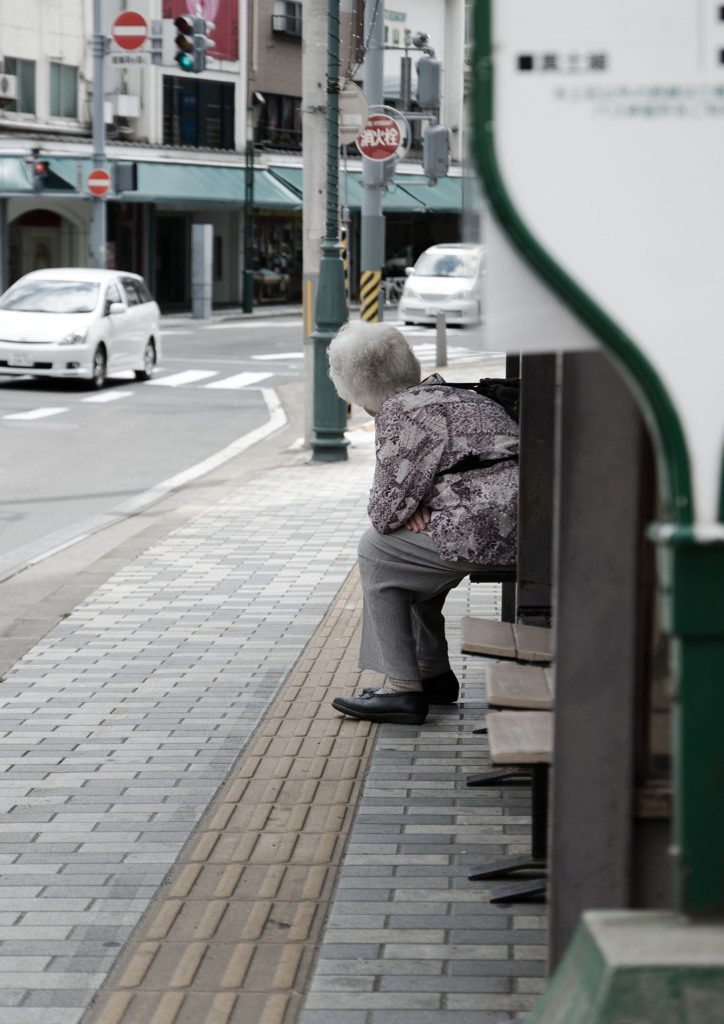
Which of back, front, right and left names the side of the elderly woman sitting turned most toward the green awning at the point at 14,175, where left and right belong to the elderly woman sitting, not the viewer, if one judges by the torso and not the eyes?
right

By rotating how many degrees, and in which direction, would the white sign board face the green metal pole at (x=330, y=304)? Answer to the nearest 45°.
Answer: approximately 180°

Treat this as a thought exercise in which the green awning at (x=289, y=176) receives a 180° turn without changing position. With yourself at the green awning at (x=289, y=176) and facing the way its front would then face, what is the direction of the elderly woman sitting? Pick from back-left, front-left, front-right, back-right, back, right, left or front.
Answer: back-right

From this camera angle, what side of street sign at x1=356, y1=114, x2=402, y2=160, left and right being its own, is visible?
front

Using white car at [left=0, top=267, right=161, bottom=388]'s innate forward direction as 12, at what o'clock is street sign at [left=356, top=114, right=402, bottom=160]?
The street sign is roughly at 9 o'clock from the white car.

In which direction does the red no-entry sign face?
toward the camera

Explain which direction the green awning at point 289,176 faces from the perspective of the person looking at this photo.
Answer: facing the viewer and to the left of the viewer

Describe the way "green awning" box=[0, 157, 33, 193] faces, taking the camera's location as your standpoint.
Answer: facing the viewer

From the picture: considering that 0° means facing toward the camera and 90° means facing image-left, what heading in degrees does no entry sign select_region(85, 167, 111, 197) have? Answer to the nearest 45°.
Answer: approximately 0°

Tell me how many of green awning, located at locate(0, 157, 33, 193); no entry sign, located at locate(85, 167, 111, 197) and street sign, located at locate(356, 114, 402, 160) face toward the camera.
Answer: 3

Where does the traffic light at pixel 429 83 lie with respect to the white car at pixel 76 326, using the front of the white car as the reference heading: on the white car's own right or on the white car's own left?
on the white car's own left

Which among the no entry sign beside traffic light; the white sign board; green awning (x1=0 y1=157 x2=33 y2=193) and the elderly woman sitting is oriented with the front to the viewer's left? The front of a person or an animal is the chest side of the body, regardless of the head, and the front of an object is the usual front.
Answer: the elderly woman sitting

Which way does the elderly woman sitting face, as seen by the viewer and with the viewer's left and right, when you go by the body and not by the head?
facing to the left of the viewer

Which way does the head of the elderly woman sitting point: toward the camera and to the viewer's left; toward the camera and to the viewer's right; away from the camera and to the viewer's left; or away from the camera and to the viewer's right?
away from the camera and to the viewer's left

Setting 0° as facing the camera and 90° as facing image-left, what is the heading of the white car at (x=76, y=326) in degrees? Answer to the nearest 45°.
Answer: approximately 45°
